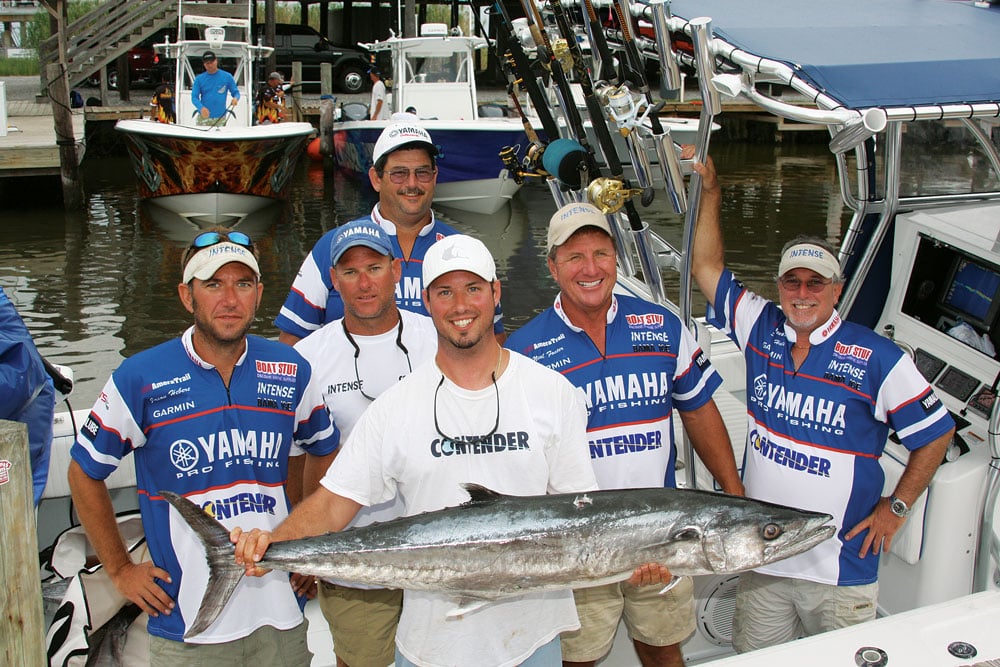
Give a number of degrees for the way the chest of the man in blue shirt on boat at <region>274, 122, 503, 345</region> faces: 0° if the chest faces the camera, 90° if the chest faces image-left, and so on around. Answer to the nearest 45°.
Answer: approximately 0°

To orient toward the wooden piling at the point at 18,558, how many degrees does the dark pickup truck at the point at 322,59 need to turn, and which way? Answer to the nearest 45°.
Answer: approximately 90° to its right

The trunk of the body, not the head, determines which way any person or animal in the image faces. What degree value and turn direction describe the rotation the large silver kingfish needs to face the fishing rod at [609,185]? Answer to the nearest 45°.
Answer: approximately 90° to its left

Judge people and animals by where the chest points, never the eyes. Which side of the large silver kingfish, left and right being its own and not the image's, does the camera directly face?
right

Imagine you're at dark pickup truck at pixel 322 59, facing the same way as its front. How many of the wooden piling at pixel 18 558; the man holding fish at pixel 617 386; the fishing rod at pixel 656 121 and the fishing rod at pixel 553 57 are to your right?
4

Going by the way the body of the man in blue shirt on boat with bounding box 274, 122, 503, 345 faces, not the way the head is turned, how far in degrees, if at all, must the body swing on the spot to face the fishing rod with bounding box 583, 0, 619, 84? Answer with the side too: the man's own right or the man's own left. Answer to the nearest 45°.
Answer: approximately 135° to the man's own left

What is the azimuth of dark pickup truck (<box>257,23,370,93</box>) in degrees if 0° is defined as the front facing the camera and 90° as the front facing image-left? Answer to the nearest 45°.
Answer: approximately 270°

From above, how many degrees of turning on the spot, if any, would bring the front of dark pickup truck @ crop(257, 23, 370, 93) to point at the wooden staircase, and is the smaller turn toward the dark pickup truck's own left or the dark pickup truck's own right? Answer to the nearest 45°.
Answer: approximately 135° to the dark pickup truck's own right

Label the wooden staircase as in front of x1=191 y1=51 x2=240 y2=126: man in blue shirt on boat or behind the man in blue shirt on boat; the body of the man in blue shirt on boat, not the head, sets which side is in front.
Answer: behind

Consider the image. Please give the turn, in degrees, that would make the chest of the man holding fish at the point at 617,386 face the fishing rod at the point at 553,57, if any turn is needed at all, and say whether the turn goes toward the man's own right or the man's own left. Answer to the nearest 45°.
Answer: approximately 180°

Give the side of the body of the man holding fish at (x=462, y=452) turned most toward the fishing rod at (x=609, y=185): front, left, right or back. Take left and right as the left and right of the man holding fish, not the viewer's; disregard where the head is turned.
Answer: back

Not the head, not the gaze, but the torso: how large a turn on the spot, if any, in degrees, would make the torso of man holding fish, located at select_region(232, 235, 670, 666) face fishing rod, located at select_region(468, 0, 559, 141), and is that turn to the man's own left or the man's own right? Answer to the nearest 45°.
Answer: approximately 180°

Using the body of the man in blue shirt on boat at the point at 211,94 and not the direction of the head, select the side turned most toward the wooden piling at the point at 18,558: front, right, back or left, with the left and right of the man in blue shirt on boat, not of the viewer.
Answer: front

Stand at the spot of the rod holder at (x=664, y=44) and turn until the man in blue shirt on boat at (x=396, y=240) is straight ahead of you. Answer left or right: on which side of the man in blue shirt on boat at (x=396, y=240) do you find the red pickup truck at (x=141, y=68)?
right

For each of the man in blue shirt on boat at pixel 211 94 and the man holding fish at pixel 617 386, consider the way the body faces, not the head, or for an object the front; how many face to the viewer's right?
0
